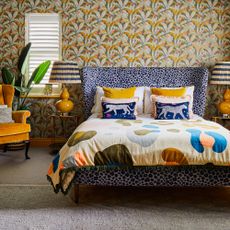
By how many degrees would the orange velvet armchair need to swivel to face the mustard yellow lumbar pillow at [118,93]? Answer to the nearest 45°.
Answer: approximately 45° to its left

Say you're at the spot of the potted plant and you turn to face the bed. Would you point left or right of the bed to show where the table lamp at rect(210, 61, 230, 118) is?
left

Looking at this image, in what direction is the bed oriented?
toward the camera

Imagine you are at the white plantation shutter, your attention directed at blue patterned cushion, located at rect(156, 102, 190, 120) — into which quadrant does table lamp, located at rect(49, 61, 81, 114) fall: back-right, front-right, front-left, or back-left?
front-right

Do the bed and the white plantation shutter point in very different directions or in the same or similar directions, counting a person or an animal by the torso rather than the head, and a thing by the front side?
same or similar directions

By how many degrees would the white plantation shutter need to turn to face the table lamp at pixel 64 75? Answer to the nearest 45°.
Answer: approximately 45° to its left

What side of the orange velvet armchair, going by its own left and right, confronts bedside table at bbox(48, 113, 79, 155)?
left

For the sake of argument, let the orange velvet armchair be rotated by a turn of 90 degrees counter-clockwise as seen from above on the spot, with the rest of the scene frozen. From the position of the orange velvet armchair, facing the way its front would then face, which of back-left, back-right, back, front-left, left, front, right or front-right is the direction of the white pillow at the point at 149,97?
front-right

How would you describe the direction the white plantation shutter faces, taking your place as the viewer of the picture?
facing the viewer

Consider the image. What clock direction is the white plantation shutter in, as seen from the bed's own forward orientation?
The white plantation shutter is roughly at 5 o'clock from the bed.

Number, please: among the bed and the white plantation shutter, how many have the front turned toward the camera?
2

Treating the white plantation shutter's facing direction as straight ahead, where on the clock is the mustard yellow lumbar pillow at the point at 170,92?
The mustard yellow lumbar pillow is roughly at 10 o'clock from the white plantation shutter.

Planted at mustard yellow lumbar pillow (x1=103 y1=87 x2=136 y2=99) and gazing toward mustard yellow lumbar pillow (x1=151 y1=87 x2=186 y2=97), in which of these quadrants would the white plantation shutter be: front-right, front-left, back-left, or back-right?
back-left

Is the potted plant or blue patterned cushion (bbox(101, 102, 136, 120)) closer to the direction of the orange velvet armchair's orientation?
the blue patterned cushion

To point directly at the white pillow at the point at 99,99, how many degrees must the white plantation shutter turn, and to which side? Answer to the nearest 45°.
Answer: approximately 45° to its left
